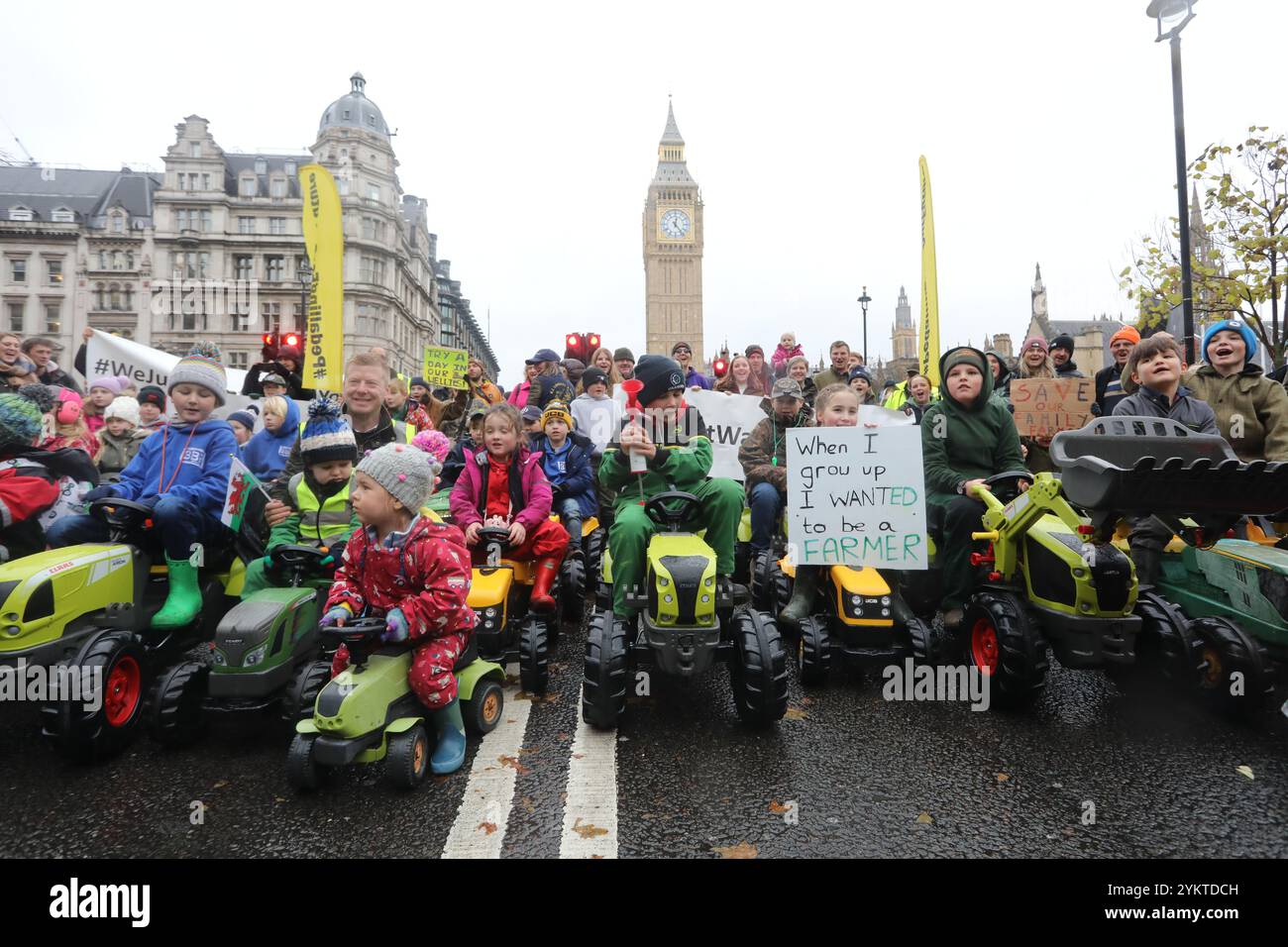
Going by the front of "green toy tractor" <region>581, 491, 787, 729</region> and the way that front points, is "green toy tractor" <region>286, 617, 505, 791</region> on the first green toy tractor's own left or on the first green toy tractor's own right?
on the first green toy tractor's own right

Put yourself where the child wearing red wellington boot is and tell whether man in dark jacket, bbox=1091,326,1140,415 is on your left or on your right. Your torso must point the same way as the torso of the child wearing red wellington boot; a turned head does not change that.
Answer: on your left

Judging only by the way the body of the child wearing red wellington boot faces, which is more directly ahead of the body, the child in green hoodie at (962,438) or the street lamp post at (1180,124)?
the child in green hoodie

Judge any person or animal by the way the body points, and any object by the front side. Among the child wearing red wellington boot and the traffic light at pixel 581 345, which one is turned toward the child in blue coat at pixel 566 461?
the traffic light

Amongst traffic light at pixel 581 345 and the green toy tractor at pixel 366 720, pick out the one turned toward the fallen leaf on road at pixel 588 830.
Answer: the traffic light

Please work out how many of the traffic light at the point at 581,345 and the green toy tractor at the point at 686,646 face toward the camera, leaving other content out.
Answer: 2

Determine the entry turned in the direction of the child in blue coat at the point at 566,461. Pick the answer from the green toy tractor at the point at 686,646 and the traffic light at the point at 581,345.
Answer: the traffic light

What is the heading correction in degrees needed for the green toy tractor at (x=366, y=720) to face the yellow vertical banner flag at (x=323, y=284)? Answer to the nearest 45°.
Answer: approximately 135° to its right

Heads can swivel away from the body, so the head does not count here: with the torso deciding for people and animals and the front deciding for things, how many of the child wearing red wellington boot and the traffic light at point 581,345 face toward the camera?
2

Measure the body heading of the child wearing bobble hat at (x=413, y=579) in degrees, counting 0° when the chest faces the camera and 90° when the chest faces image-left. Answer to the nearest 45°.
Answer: approximately 45°

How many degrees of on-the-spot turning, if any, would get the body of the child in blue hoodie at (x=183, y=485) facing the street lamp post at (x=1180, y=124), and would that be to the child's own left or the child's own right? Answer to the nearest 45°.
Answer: approximately 135° to the child's own left
